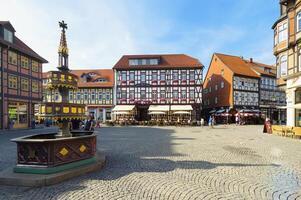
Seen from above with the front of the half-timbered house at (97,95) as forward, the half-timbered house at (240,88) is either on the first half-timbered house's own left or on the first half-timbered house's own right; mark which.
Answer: on the first half-timbered house's own left

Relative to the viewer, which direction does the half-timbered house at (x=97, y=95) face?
toward the camera

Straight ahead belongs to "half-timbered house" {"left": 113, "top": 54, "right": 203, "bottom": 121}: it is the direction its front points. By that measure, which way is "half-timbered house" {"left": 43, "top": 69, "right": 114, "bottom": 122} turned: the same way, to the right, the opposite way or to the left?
the same way

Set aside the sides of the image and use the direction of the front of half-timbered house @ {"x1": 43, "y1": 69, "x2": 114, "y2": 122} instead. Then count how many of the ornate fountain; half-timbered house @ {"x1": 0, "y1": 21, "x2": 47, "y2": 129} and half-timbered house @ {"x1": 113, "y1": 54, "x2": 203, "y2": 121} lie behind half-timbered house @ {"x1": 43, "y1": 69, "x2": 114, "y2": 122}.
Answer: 0

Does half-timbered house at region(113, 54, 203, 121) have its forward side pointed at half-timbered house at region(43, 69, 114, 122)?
no

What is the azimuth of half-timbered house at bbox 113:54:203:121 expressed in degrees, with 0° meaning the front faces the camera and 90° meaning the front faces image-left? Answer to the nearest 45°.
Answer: approximately 0°

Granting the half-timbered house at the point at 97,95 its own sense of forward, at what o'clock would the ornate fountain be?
The ornate fountain is roughly at 12 o'clock from the half-timbered house.

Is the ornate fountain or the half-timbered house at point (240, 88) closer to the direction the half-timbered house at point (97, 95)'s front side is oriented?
the ornate fountain

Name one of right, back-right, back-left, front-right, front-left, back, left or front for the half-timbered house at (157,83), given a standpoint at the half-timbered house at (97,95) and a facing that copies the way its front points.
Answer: front-left

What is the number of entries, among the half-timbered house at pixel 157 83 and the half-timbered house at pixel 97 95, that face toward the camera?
2

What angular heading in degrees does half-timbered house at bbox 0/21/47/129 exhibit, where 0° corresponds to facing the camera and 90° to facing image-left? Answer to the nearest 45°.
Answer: approximately 315°
